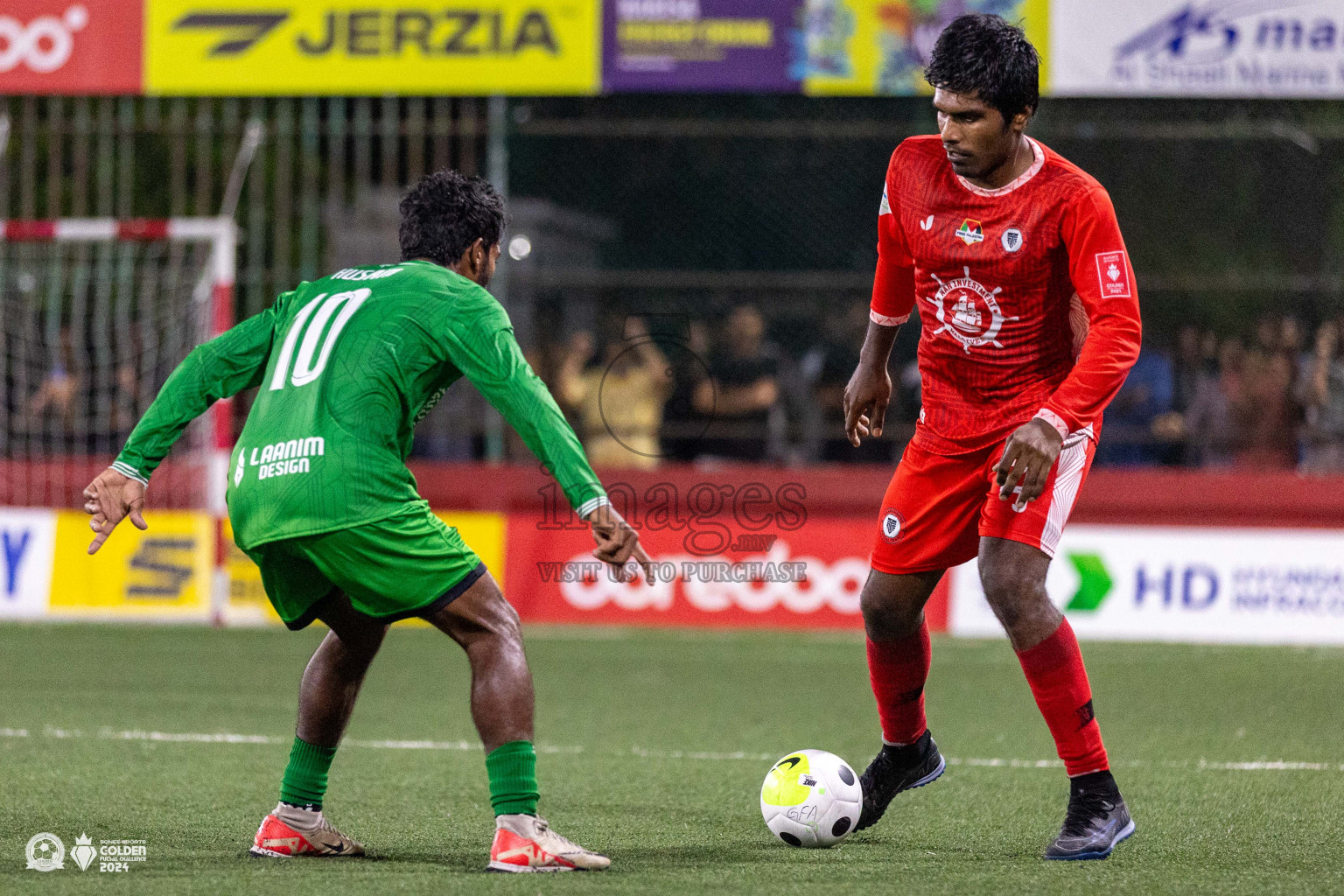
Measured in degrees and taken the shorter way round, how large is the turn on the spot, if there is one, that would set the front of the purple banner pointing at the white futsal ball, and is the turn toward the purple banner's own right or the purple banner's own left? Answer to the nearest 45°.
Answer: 0° — it already faces it

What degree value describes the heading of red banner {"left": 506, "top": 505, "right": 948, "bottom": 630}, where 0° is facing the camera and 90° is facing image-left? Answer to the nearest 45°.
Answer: approximately 0°

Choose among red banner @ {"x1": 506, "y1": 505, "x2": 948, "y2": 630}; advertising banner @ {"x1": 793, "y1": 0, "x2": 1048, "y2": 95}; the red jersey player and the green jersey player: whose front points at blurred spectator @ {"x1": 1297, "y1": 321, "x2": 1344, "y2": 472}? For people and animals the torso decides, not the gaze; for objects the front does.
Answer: the green jersey player
